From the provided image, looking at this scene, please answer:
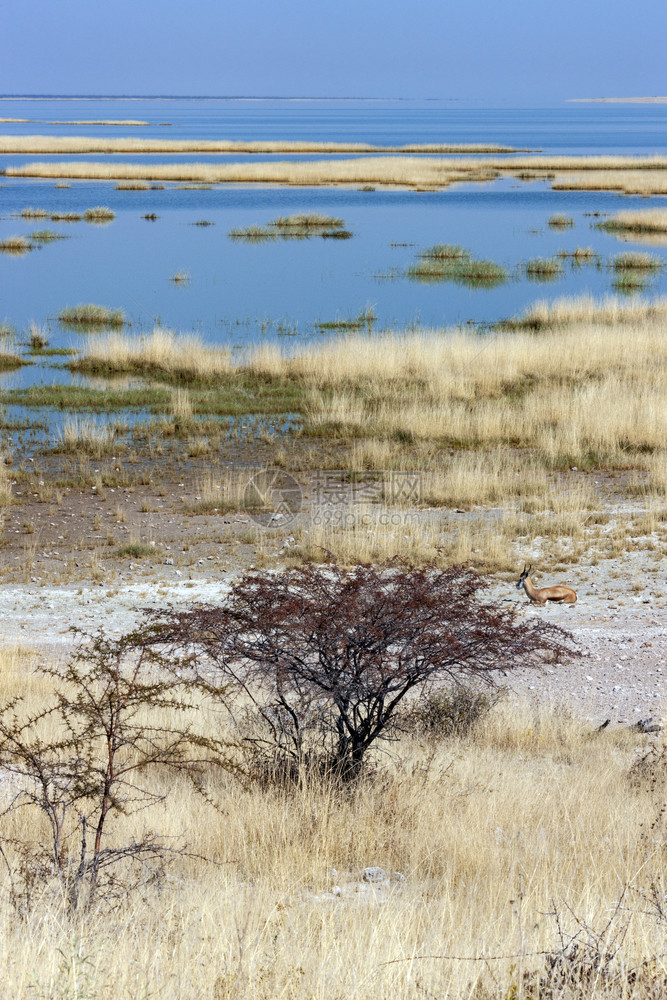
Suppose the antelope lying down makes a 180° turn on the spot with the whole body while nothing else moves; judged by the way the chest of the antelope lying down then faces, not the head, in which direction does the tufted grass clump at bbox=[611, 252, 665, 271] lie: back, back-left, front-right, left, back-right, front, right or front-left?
left

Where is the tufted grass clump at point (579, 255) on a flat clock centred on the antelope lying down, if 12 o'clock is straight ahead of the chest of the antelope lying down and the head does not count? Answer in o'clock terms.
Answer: The tufted grass clump is roughly at 3 o'clock from the antelope lying down.

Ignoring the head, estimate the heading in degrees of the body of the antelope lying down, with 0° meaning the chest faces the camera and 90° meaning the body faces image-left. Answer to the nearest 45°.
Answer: approximately 90°

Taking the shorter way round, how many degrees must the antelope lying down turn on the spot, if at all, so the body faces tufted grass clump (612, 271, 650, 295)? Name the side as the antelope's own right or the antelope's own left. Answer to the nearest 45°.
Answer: approximately 90° to the antelope's own right

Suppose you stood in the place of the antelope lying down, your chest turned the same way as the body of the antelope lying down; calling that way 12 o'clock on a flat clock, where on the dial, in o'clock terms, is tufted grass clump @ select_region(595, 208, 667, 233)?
The tufted grass clump is roughly at 3 o'clock from the antelope lying down.

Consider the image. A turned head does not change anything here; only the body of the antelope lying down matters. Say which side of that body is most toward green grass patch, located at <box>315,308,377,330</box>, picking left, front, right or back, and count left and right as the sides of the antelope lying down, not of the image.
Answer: right

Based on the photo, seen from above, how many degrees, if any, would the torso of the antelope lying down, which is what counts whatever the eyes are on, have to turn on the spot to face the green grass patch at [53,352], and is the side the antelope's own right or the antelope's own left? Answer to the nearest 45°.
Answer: approximately 45° to the antelope's own right

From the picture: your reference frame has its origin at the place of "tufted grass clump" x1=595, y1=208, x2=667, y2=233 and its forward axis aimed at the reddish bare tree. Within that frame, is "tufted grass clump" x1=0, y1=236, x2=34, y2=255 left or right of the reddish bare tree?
right

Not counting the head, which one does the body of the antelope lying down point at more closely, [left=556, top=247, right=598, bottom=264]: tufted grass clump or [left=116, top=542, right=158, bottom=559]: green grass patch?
the green grass patch

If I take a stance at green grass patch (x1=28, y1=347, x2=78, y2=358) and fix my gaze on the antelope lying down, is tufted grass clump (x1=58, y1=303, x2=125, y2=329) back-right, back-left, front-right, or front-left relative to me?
back-left
